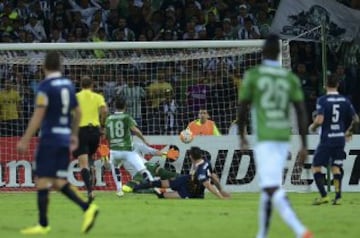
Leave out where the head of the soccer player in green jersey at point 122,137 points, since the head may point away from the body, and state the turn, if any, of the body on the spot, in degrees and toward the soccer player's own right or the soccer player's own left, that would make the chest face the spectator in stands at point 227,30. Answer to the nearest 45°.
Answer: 0° — they already face them

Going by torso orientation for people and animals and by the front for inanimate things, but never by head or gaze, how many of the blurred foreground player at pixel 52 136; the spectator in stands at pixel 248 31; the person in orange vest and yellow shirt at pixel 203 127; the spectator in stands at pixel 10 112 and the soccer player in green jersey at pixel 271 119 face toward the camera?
3

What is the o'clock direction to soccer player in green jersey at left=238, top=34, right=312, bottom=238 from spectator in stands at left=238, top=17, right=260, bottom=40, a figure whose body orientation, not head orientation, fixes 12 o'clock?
The soccer player in green jersey is roughly at 12 o'clock from the spectator in stands.

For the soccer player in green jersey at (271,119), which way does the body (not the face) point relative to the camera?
away from the camera

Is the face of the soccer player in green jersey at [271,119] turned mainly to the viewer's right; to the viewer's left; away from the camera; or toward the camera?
away from the camera

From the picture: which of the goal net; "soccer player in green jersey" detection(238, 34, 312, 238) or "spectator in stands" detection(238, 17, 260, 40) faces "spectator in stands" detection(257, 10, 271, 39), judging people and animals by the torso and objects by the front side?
the soccer player in green jersey

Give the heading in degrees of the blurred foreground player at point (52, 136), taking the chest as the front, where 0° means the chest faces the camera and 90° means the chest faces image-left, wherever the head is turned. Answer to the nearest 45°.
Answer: approximately 135°

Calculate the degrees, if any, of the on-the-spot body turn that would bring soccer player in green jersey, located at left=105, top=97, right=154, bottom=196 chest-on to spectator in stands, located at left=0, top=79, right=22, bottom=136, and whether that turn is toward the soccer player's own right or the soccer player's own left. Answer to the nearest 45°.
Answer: approximately 90° to the soccer player's own left

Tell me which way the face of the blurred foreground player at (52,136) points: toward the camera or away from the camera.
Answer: away from the camera

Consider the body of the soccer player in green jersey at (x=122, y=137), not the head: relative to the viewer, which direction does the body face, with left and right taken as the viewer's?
facing away from the viewer and to the right of the viewer

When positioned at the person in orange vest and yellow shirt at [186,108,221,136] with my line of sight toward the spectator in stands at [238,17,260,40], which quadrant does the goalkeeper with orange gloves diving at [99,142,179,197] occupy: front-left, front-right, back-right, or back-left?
back-left

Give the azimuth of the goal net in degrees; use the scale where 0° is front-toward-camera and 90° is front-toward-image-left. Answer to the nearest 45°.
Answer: approximately 0°
